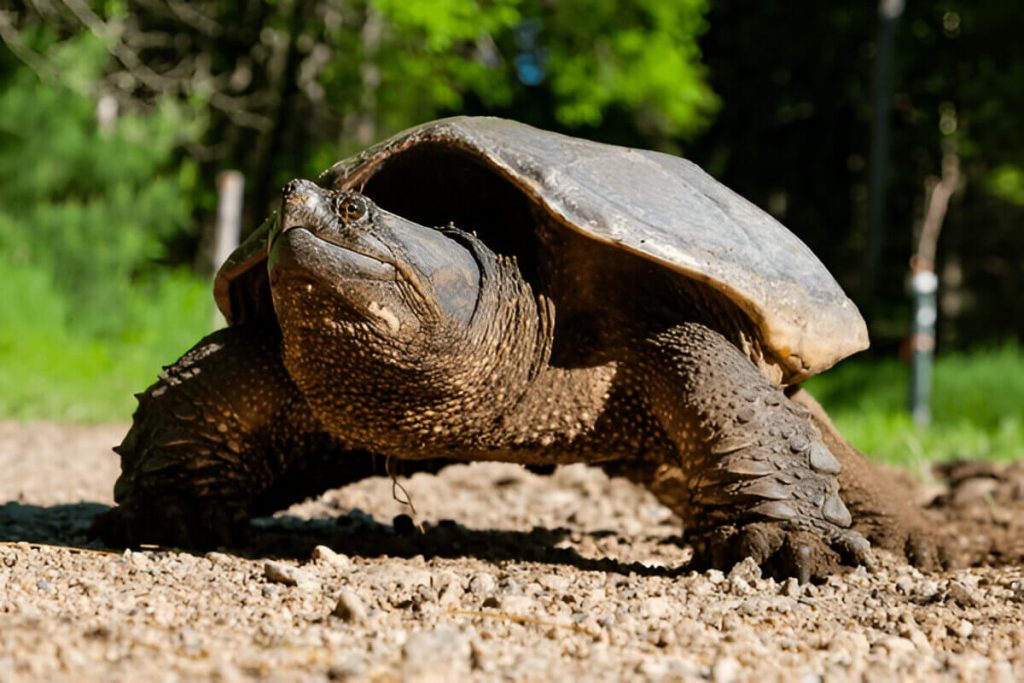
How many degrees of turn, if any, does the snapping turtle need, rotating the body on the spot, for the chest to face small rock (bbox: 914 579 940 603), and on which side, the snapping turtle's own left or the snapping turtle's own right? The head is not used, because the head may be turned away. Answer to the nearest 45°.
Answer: approximately 90° to the snapping turtle's own left

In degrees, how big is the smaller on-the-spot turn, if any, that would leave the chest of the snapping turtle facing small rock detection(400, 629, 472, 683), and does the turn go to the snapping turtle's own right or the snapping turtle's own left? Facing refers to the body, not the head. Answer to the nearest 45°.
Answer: approximately 45° to the snapping turtle's own left

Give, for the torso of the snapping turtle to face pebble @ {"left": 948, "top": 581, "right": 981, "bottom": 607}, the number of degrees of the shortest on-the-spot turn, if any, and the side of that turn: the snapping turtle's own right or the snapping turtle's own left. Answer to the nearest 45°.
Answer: approximately 90° to the snapping turtle's own left

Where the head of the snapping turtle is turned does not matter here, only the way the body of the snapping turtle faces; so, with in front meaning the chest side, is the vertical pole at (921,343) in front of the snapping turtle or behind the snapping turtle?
behind

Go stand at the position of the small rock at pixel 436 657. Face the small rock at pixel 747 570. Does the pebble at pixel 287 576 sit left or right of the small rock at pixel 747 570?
left

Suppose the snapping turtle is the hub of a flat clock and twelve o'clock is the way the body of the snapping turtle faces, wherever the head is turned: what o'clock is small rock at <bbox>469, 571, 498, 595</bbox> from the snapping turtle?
The small rock is roughly at 11 o'clock from the snapping turtle.

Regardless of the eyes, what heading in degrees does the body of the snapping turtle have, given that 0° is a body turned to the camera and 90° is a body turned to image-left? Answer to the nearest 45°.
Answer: approximately 45°

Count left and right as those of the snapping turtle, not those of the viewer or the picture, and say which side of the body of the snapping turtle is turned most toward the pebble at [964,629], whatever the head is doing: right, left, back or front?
left
